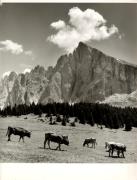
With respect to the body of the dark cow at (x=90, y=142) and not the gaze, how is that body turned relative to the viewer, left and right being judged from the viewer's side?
facing to the left of the viewer
